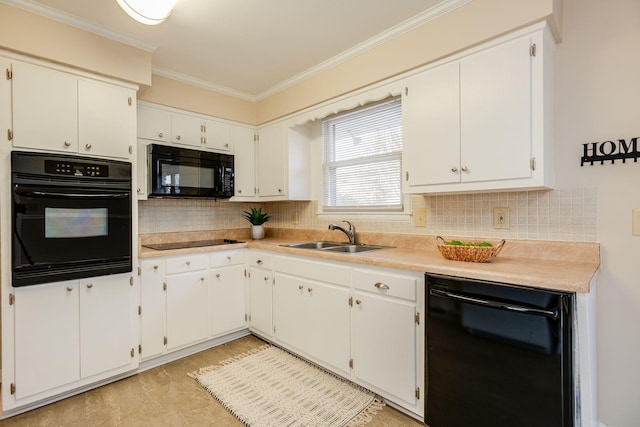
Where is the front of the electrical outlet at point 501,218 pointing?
toward the camera

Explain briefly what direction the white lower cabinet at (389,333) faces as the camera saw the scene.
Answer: facing the viewer and to the left of the viewer

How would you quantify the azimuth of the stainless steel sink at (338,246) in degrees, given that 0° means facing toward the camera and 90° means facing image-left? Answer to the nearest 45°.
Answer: approximately 45°

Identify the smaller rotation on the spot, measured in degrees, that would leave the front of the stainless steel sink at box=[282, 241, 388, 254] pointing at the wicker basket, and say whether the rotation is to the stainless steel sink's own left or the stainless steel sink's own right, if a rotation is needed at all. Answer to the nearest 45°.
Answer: approximately 90° to the stainless steel sink's own left

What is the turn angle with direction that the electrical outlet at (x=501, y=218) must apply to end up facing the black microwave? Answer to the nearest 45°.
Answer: approximately 90° to its right

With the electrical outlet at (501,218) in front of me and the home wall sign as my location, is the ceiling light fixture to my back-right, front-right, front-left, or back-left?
front-left

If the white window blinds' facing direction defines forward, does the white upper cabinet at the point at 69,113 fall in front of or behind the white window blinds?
in front

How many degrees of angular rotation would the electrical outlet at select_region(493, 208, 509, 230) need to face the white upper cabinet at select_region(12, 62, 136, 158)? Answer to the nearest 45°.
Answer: approximately 45° to its right

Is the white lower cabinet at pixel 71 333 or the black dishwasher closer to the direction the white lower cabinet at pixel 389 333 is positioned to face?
the white lower cabinet

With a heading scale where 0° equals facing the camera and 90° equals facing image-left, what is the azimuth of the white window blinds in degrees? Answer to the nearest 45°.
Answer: approximately 45°

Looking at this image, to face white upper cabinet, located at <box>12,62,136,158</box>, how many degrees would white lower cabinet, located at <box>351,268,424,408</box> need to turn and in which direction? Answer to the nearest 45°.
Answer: approximately 45° to its right

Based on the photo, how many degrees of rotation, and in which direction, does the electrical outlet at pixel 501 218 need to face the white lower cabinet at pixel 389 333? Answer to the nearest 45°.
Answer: approximately 45° to its right

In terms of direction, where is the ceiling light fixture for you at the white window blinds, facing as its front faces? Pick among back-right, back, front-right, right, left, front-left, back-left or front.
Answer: front

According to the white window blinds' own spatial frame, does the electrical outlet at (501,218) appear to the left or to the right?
on its left

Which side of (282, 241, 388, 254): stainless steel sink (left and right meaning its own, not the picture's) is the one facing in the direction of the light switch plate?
left
